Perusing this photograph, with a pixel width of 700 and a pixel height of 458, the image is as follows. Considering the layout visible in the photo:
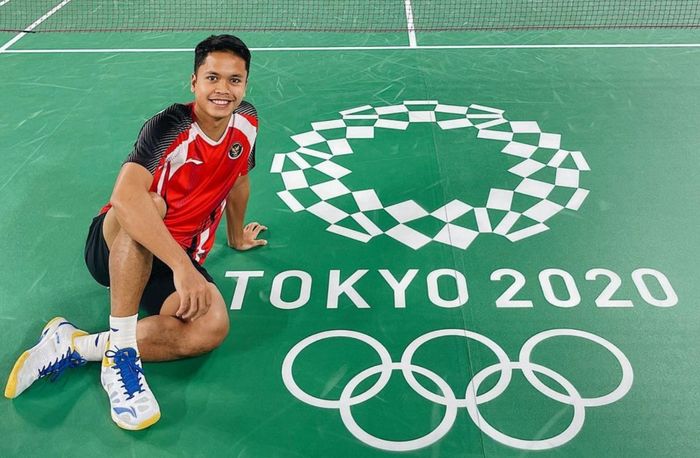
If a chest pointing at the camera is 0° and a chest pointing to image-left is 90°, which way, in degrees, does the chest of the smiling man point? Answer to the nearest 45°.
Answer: approximately 0°
